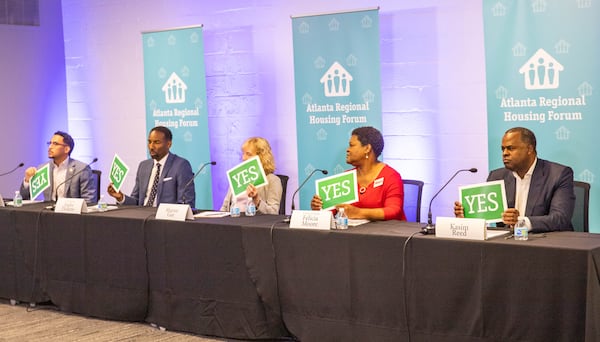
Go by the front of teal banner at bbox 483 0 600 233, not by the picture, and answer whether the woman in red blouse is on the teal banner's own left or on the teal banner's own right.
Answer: on the teal banner's own right

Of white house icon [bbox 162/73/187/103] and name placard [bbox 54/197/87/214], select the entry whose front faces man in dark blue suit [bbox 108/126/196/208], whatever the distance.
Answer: the white house icon

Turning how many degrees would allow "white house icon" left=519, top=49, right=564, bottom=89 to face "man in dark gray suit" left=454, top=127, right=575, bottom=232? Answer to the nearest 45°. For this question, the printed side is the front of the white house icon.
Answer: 0° — it already faces them

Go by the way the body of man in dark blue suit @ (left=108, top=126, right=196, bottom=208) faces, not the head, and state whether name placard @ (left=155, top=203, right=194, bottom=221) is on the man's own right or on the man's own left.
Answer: on the man's own left

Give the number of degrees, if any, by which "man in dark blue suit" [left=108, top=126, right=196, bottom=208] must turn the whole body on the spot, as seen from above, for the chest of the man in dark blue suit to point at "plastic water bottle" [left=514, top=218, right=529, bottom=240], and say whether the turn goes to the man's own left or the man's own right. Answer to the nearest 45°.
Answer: approximately 90° to the man's own left

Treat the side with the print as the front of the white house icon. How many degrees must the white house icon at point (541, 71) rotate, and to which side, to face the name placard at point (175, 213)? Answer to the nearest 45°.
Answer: approximately 45° to its right

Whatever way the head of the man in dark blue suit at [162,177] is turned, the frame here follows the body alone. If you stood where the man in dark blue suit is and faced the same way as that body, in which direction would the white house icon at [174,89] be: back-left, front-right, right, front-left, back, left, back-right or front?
back-right

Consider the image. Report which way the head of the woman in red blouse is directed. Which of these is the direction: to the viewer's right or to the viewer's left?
to the viewer's left

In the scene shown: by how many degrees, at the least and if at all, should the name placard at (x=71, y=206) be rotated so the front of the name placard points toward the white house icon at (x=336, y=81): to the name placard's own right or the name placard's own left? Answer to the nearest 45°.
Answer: approximately 135° to the name placard's own left

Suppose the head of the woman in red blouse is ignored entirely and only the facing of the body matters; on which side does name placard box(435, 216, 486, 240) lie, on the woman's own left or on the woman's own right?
on the woman's own left
